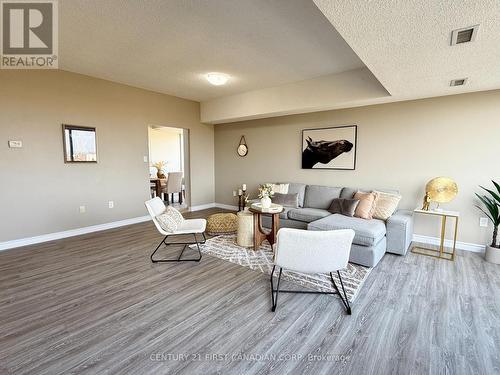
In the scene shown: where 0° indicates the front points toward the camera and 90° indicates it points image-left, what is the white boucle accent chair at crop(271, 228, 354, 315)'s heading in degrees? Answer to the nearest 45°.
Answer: approximately 180°

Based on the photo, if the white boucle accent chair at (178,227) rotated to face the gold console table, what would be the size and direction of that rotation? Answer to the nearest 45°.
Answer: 0° — it already faces it

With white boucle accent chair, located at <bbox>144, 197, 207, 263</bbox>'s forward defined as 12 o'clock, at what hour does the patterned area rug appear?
The patterned area rug is roughly at 1 o'clock from the white boucle accent chair.

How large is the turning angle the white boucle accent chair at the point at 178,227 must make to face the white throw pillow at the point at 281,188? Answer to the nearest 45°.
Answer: approximately 45° to its left

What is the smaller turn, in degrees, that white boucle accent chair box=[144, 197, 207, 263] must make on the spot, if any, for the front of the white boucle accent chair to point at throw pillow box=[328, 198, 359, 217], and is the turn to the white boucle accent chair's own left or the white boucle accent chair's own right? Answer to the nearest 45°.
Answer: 0° — it already faces it

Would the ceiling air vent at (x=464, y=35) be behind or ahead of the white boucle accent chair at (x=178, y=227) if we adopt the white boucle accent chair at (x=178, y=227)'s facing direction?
ahead

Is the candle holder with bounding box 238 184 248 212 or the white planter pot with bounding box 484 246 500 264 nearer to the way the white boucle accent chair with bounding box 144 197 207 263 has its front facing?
the white planter pot

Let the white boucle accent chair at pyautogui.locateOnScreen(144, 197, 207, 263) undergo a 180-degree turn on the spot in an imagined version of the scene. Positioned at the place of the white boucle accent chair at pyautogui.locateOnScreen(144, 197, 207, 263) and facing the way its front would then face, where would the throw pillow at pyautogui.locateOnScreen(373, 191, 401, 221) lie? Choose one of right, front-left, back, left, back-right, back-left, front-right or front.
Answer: back

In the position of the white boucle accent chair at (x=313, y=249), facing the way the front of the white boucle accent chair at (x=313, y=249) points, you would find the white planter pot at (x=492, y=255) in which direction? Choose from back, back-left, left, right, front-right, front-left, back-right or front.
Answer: front-right

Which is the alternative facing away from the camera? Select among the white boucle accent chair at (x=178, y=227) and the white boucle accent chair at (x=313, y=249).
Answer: the white boucle accent chair at (x=313, y=249)

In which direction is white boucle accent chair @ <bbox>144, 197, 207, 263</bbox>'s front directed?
to the viewer's right

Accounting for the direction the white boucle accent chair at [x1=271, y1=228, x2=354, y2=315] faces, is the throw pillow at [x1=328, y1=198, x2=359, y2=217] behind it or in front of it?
in front

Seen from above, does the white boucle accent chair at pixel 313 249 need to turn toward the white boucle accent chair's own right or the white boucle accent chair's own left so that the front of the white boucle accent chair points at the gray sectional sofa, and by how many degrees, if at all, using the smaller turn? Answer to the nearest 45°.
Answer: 0° — it already faces it
